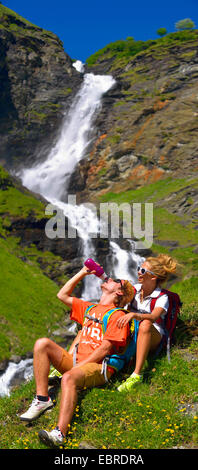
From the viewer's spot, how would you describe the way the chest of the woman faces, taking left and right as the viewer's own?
facing the viewer and to the left of the viewer

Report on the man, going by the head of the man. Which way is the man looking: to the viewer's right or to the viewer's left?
to the viewer's left

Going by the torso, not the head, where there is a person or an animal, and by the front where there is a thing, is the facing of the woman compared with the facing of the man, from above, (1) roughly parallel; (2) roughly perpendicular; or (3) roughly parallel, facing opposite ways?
roughly parallel

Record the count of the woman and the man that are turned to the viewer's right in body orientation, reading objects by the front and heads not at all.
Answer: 0

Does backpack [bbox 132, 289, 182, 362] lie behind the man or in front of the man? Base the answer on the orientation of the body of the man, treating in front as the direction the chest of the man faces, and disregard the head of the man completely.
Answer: behind

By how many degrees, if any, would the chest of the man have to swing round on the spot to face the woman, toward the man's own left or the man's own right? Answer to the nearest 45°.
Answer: approximately 180°

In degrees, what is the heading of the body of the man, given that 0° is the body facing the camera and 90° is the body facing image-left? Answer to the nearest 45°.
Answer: approximately 45°
